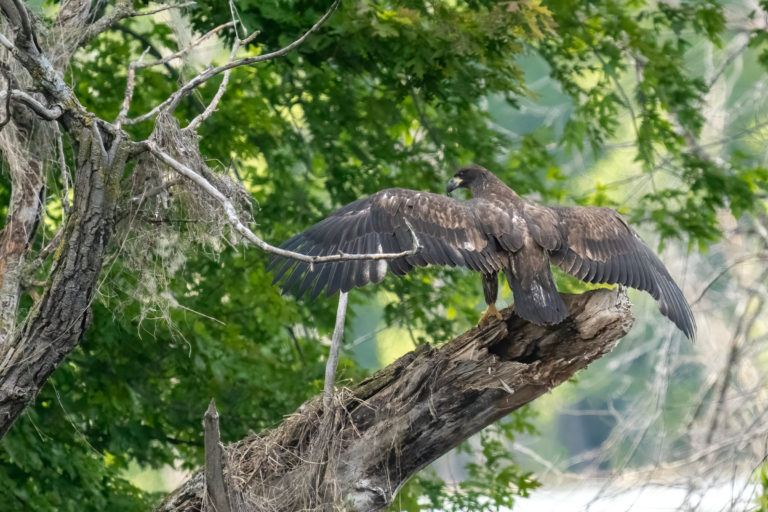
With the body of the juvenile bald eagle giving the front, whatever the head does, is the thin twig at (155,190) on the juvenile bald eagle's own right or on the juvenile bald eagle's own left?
on the juvenile bald eagle's own left

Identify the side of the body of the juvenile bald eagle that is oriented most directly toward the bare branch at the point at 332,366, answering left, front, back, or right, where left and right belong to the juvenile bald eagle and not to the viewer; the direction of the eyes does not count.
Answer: left

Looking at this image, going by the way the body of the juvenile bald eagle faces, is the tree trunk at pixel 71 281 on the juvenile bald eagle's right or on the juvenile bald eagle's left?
on the juvenile bald eagle's left

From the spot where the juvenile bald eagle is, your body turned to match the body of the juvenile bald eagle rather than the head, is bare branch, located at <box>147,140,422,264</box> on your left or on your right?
on your left

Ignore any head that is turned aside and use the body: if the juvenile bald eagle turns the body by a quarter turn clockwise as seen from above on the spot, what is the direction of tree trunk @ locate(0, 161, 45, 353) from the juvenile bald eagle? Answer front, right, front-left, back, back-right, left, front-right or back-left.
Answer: back-left

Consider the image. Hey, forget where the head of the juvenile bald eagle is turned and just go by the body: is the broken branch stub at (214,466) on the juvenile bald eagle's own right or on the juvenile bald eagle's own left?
on the juvenile bald eagle's own left

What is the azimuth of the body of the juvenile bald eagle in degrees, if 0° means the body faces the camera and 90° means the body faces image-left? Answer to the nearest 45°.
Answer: approximately 135°

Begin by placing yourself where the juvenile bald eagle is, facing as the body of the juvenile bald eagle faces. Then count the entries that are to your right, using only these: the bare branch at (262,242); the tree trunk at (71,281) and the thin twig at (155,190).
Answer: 0
